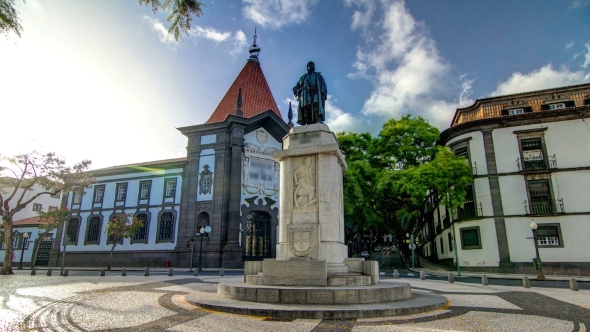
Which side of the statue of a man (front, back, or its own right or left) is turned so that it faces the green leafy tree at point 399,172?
back

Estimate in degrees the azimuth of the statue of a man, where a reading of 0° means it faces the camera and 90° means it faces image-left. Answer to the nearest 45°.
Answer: approximately 0°

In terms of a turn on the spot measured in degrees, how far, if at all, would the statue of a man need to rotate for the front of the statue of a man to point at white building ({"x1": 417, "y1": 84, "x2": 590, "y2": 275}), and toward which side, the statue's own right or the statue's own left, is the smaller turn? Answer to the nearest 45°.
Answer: approximately 135° to the statue's own left

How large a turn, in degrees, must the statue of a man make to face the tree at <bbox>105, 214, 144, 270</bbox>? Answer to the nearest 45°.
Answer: approximately 135° to its right
